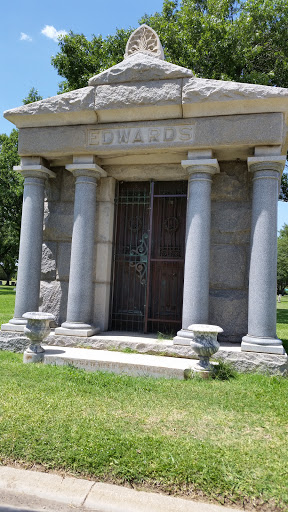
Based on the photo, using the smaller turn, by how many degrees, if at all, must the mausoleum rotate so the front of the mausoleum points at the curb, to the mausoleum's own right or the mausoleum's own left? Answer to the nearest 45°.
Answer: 0° — it already faces it

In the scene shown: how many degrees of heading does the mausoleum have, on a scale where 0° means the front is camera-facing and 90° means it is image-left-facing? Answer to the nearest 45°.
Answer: approximately 0°

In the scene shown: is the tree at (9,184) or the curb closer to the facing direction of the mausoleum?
the curb

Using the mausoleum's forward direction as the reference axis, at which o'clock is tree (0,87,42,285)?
The tree is roughly at 5 o'clock from the mausoleum.
